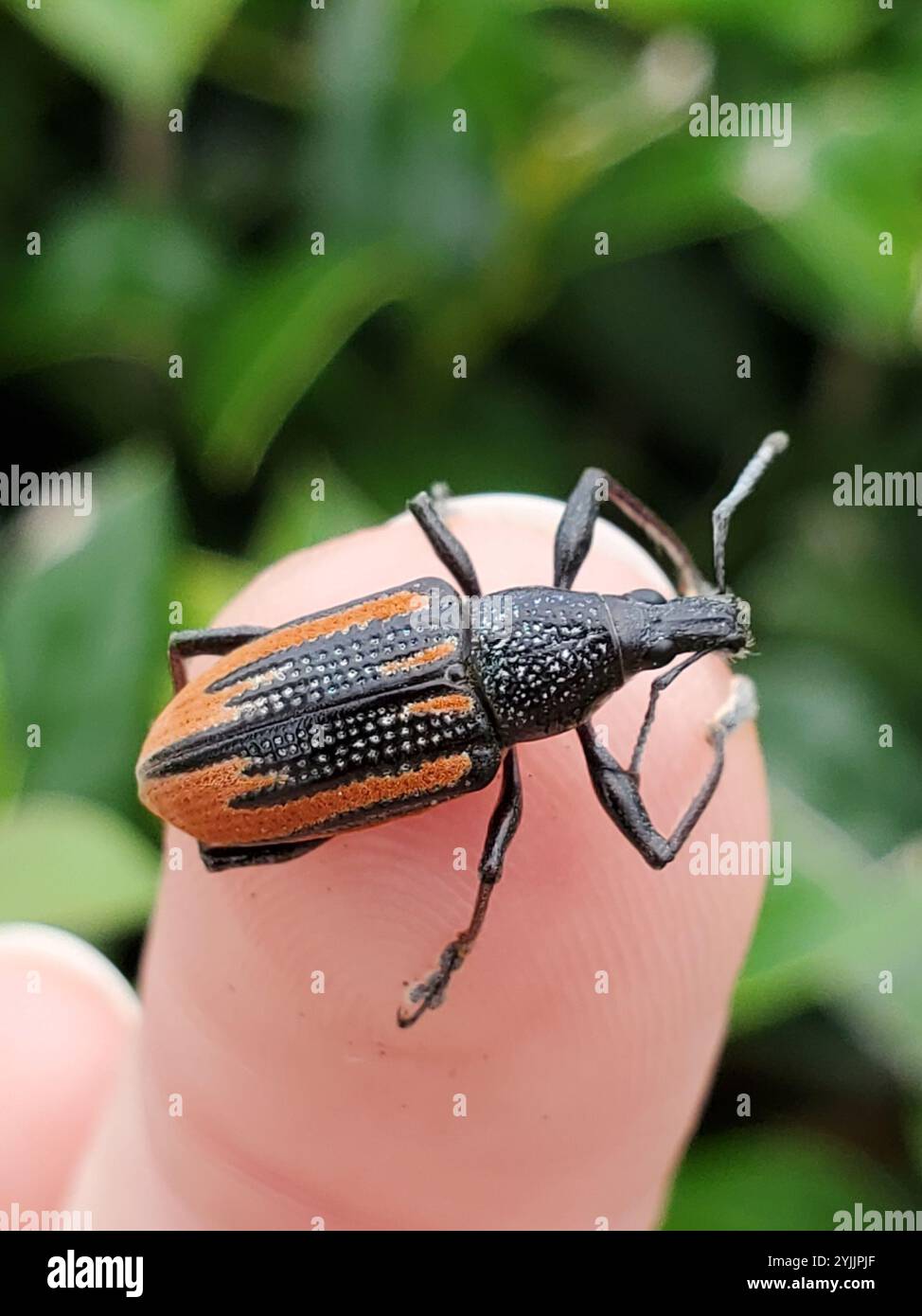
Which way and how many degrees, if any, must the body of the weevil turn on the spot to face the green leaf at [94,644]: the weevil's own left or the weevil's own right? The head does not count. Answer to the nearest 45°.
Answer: approximately 135° to the weevil's own left

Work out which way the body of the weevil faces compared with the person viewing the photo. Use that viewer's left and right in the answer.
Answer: facing to the right of the viewer

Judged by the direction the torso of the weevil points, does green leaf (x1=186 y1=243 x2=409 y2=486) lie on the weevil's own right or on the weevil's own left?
on the weevil's own left
